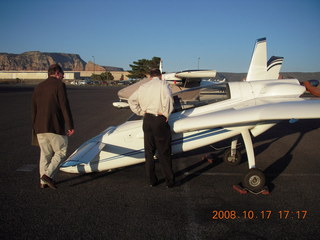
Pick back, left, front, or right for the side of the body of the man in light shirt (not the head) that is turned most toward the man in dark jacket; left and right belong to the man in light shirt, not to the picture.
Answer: left

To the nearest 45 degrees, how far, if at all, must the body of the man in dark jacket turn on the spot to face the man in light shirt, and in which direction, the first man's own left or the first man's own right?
approximately 45° to the first man's own right

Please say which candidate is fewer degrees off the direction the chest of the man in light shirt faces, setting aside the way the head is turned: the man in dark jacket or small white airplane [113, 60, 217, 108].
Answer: the small white airplane

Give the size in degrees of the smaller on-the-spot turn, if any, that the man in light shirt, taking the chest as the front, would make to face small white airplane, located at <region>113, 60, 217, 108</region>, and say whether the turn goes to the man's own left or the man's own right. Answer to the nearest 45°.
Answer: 0° — they already face it

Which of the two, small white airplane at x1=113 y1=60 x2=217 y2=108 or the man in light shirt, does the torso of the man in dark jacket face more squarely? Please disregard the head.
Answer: the small white airplane

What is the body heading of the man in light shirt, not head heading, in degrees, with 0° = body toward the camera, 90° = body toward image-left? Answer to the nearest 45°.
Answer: approximately 180°

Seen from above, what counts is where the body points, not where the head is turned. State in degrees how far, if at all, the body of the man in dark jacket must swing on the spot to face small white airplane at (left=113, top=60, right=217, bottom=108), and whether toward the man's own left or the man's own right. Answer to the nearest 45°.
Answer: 0° — they already face it

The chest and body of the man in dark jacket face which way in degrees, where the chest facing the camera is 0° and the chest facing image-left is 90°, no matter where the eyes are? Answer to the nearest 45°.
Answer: approximately 225°

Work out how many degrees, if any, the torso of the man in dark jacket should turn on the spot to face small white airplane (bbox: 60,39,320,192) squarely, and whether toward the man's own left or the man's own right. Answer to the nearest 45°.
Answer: approximately 45° to the man's own right
